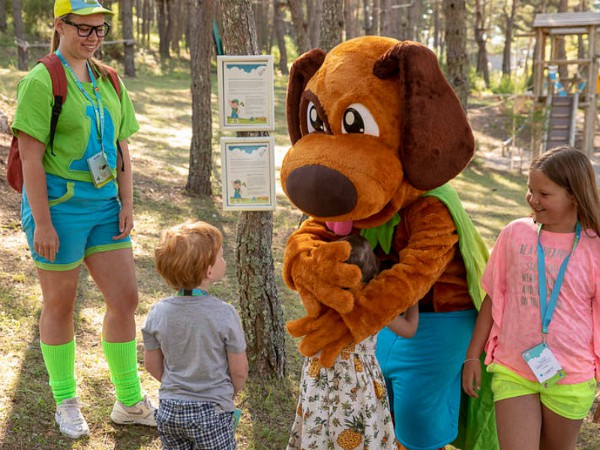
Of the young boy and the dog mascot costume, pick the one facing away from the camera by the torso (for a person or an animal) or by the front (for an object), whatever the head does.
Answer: the young boy

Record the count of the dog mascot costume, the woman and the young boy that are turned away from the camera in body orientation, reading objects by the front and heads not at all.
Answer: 1

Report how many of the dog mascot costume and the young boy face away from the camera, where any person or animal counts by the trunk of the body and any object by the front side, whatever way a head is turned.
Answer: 1

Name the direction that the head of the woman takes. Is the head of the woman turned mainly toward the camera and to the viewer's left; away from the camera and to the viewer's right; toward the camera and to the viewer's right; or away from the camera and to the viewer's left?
toward the camera and to the viewer's right

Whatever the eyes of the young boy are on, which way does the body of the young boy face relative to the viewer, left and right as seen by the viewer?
facing away from the viewer

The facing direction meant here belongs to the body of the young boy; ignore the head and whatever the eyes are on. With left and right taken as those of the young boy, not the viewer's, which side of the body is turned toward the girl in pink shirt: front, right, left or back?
right

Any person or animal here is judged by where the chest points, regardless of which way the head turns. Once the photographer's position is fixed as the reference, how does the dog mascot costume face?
facing the viewer and to the left of the viewer

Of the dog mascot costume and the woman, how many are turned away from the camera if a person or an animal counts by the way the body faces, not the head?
0

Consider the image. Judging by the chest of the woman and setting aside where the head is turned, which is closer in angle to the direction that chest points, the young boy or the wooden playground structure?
the young boy

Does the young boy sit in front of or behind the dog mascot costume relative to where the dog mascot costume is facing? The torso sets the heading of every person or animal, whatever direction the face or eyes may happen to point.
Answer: in front

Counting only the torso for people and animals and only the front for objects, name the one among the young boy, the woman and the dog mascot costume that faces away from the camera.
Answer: the young boy

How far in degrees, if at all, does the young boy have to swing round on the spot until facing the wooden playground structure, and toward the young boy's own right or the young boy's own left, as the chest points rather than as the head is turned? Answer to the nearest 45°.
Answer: approximately 45° to the young boy's own right
